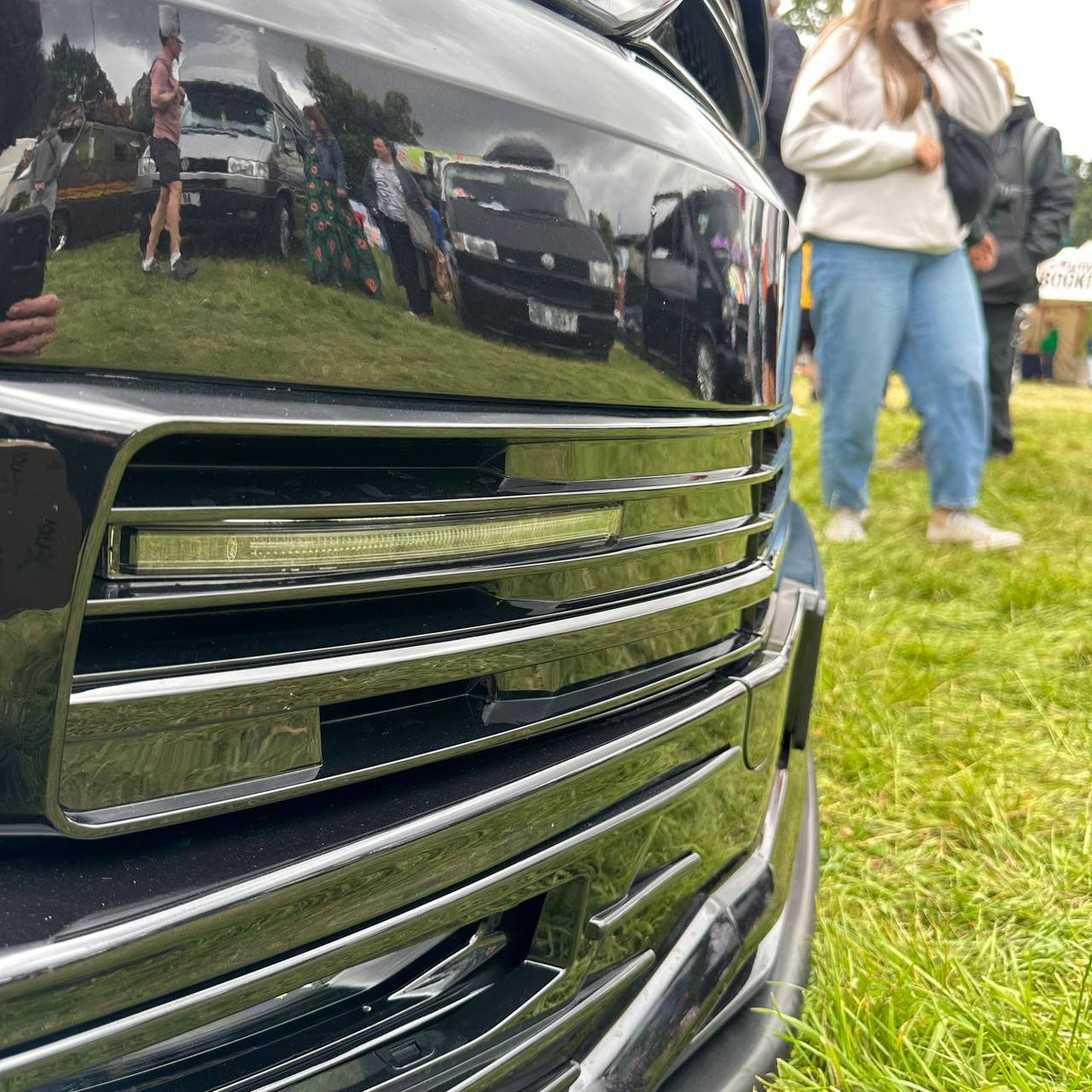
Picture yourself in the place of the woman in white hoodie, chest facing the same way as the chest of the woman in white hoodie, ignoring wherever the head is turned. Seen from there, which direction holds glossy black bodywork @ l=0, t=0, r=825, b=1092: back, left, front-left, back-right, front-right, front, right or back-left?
front-right

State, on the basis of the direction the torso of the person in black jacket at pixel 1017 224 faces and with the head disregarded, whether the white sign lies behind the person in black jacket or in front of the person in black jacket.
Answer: behind

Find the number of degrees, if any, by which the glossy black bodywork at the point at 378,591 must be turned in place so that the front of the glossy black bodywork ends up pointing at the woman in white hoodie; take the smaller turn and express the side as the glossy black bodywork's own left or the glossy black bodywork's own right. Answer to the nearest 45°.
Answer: approximately 90° to the glossy black bodywork's own left

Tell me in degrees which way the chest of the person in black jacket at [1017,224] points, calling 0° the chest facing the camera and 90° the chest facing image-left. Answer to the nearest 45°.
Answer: approximately 45°

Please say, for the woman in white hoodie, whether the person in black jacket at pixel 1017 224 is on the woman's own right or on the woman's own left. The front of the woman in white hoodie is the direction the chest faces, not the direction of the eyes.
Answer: on the woman's own left
